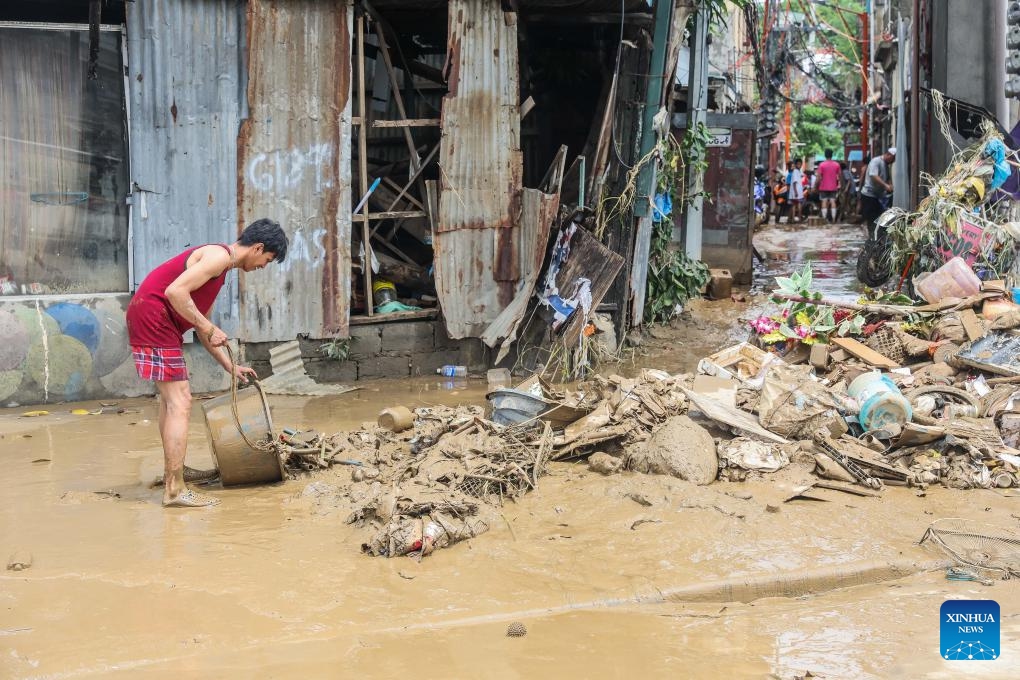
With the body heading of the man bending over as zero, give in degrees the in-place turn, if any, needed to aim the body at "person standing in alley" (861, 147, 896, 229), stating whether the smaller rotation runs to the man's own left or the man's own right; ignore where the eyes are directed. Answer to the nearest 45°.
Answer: approximately 45° to the man's own left

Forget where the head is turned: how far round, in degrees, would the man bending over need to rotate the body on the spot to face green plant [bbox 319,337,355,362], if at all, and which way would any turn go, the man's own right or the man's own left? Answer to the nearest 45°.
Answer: approximately 90° to the man's own left

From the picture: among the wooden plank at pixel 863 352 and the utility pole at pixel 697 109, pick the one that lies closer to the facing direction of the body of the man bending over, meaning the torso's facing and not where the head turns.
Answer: the wooden plank

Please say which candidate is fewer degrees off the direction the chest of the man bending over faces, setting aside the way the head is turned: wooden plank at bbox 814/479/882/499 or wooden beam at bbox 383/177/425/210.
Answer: the wooden plank

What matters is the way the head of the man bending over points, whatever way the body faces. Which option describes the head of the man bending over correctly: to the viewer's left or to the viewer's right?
to the viewer's right

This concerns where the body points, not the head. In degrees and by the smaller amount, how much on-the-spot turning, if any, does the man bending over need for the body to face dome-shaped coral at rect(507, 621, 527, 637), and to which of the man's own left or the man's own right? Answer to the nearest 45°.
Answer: approximately 45° to the man's own right

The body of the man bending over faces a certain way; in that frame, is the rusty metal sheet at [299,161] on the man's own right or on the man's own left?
on the man's own left

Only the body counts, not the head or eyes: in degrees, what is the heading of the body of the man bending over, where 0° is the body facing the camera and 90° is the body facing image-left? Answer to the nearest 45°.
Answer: approximately 270°

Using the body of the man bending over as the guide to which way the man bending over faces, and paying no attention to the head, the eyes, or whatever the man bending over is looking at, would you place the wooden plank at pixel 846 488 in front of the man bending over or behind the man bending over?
in front

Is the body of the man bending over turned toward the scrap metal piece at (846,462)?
yes
